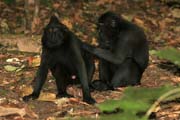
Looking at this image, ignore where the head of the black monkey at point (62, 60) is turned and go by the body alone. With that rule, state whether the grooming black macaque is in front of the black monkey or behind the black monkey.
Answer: behind

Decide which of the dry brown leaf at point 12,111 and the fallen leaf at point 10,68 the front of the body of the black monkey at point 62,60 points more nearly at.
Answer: the dry brown leaf

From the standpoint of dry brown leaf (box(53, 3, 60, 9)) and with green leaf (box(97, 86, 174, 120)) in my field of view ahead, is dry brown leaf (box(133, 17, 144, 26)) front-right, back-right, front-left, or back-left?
front-left

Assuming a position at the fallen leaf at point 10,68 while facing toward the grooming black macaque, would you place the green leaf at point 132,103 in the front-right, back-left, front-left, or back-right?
front-right

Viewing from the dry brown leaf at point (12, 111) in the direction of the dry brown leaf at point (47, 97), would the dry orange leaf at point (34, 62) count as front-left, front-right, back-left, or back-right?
front-left

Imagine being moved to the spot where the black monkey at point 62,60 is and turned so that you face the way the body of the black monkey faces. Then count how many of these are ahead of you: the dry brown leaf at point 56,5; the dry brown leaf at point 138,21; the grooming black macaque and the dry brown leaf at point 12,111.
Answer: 1

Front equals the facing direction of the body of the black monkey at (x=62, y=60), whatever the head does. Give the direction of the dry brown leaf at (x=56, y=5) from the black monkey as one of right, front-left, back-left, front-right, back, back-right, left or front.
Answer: back-right

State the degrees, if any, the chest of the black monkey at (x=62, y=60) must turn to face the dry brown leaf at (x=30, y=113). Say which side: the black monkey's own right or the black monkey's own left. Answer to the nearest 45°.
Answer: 0° — it already faces it

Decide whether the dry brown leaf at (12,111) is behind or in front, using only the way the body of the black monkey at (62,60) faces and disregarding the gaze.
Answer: in front

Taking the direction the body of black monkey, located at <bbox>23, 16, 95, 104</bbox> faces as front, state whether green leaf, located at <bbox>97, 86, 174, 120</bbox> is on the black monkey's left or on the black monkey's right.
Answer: on the black monkey's left
